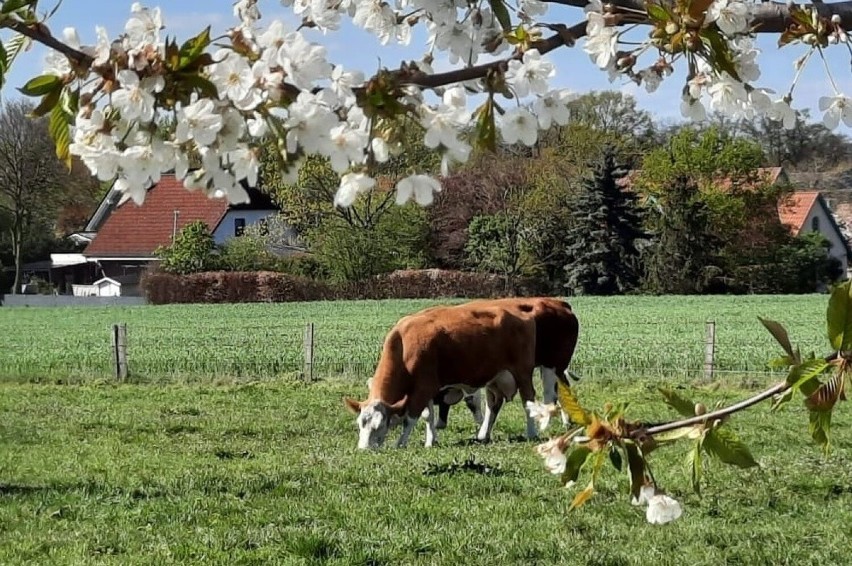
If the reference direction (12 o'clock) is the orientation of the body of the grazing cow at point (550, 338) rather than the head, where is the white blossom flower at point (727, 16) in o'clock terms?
The white blossom flower is roughly at 9 o'clock from the grazing cow.

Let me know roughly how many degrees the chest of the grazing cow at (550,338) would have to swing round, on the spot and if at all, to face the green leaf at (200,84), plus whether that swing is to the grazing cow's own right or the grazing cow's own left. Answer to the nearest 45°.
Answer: approximately 90° to the grazing cow's own left

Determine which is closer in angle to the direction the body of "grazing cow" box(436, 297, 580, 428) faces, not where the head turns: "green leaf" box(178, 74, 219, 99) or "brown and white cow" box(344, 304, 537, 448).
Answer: the brown and white cow

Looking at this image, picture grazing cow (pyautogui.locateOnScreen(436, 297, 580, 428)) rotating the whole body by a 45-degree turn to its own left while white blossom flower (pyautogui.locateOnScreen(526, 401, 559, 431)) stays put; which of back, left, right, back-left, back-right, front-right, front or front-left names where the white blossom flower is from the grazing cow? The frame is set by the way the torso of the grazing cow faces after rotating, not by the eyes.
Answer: front-left

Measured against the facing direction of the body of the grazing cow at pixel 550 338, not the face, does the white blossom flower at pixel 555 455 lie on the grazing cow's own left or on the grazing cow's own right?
on the grazing cow's own left

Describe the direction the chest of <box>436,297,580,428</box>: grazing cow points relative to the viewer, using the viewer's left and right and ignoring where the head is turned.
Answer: facing to the left of the viewer

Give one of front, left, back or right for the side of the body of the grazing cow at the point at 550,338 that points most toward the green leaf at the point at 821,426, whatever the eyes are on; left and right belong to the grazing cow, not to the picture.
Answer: left

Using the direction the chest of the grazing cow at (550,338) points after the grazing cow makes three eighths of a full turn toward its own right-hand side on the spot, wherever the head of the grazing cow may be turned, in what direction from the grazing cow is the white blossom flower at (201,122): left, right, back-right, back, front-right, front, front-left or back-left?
back-right

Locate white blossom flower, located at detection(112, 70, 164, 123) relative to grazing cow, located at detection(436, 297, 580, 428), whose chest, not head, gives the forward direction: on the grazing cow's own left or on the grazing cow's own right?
on the grazing cow's own left

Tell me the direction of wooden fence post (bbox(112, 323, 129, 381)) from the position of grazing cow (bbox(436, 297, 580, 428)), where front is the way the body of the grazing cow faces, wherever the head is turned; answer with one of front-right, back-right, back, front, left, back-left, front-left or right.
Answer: front-right

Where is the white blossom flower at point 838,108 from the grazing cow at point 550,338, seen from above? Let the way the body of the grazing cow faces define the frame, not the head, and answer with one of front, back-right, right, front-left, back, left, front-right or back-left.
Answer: left

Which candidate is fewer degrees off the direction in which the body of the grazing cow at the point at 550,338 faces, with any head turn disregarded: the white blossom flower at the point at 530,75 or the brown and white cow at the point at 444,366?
the brown and white cow

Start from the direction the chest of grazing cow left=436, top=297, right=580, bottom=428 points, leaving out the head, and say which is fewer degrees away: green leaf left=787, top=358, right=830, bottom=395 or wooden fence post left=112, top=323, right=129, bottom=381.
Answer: the wooden fence post

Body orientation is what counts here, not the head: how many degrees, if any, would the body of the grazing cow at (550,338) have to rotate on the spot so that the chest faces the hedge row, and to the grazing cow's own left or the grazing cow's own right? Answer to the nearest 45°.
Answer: approximately 90° to the grazing cow's own right

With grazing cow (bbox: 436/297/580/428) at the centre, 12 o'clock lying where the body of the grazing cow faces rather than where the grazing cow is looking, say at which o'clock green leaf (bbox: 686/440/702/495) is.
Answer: The green leaf is roughly at 9 o'clock from the grazing cow.

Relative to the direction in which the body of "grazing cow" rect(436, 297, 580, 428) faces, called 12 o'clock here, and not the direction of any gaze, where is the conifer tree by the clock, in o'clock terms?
The conifer tree is roughly at 3 o'clock from the grazing cow.
